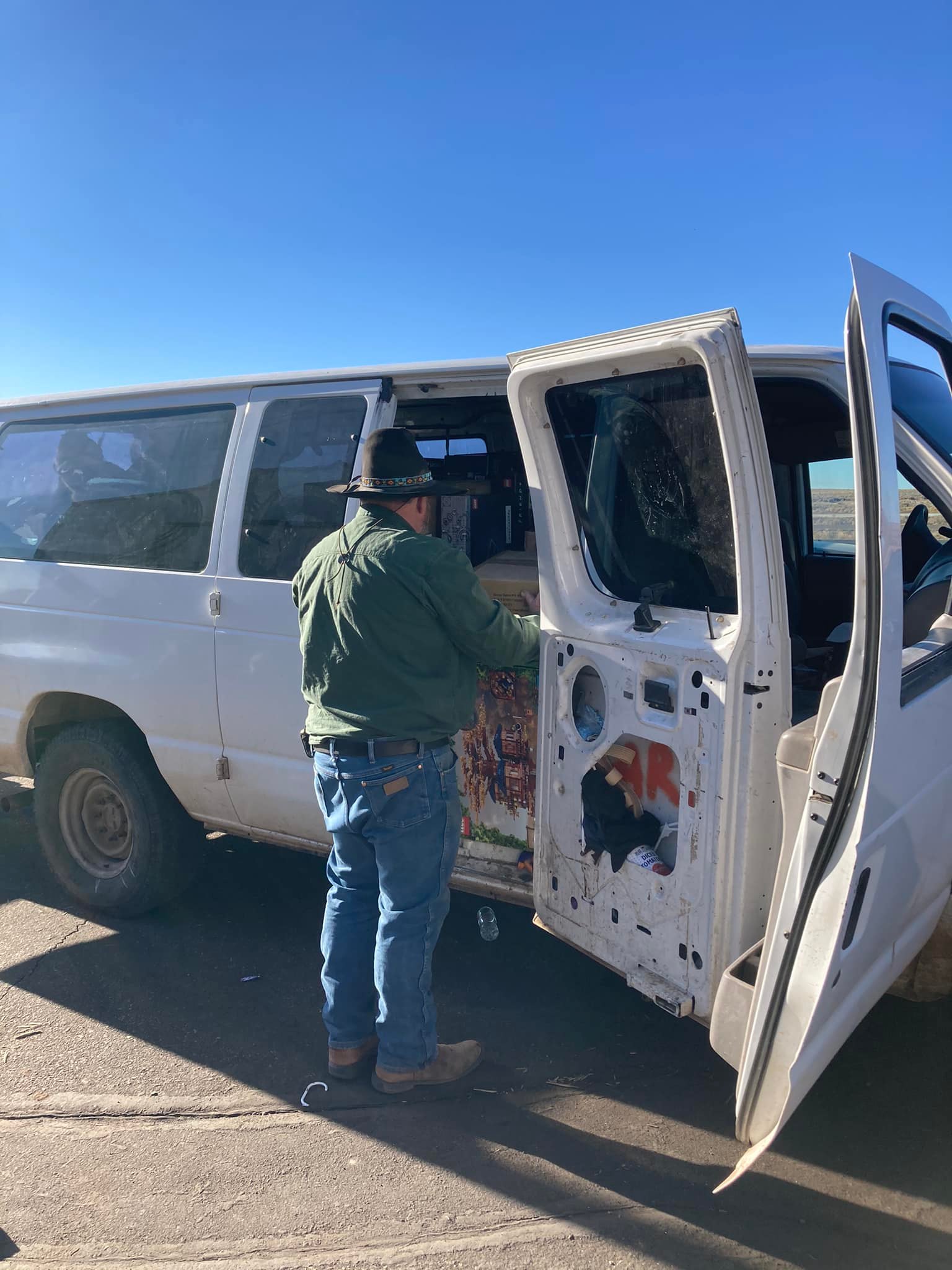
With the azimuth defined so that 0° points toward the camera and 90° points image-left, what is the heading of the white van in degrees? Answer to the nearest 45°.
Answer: approximately 315°

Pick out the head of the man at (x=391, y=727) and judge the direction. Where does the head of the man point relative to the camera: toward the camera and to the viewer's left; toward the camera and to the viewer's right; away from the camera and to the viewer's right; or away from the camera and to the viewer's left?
away from the camera and to the viewer's right

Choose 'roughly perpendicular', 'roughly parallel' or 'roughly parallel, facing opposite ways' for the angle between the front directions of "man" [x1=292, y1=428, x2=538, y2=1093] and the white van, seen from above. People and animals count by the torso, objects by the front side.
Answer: roughly perpendicular

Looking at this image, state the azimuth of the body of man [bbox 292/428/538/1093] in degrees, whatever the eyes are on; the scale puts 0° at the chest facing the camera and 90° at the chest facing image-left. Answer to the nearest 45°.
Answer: approximately 225°
